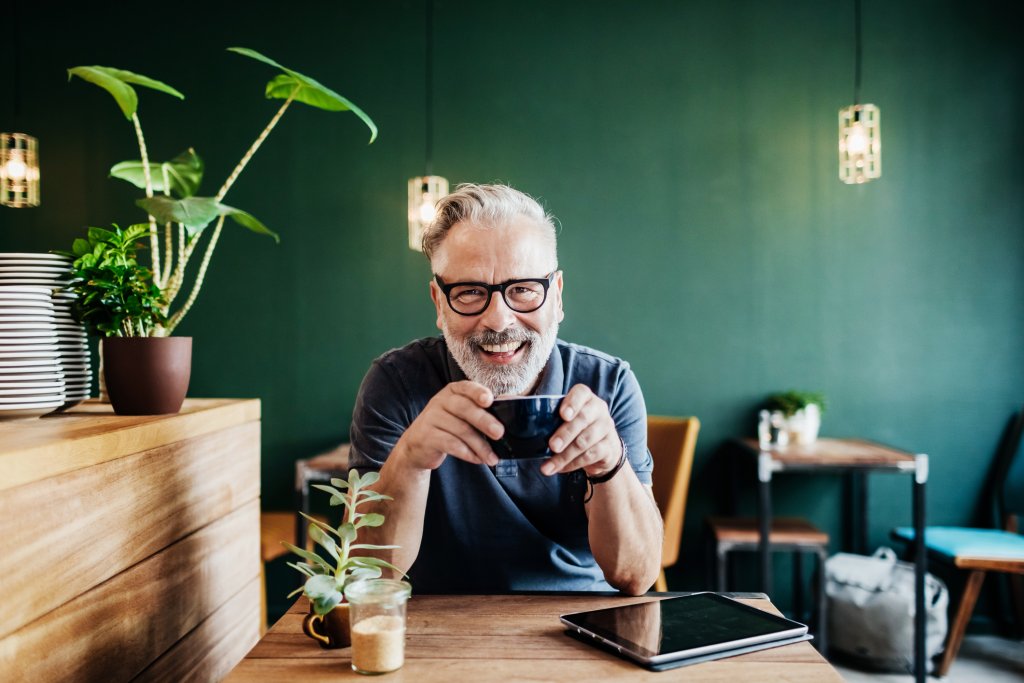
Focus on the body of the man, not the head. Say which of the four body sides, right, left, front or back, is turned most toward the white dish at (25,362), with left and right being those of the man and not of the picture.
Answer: right

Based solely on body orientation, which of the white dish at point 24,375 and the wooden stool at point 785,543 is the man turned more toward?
the white dish

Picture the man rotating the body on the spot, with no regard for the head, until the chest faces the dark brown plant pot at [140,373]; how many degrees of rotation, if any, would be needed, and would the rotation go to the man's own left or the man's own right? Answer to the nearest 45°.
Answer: approximately 90° to the man's own right

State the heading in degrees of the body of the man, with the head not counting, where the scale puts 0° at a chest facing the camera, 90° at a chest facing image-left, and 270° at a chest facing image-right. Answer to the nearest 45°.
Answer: approximately 0°

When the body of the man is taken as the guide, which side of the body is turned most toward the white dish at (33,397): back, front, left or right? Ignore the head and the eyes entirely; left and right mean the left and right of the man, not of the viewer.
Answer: right

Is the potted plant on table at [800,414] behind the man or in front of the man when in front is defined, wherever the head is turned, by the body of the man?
behind

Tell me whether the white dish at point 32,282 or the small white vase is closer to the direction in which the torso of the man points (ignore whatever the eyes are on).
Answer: the white dish

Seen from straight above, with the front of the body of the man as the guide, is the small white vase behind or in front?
behind

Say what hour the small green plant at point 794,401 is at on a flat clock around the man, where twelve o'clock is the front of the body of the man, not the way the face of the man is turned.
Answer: The small green plant is roughly at 7 o'clock from the man.

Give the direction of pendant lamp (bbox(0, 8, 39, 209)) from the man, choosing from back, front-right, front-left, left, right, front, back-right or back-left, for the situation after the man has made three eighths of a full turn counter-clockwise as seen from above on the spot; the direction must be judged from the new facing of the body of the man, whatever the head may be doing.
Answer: left

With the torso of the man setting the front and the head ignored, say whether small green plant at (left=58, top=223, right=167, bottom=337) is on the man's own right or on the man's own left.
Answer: on the man's own right
